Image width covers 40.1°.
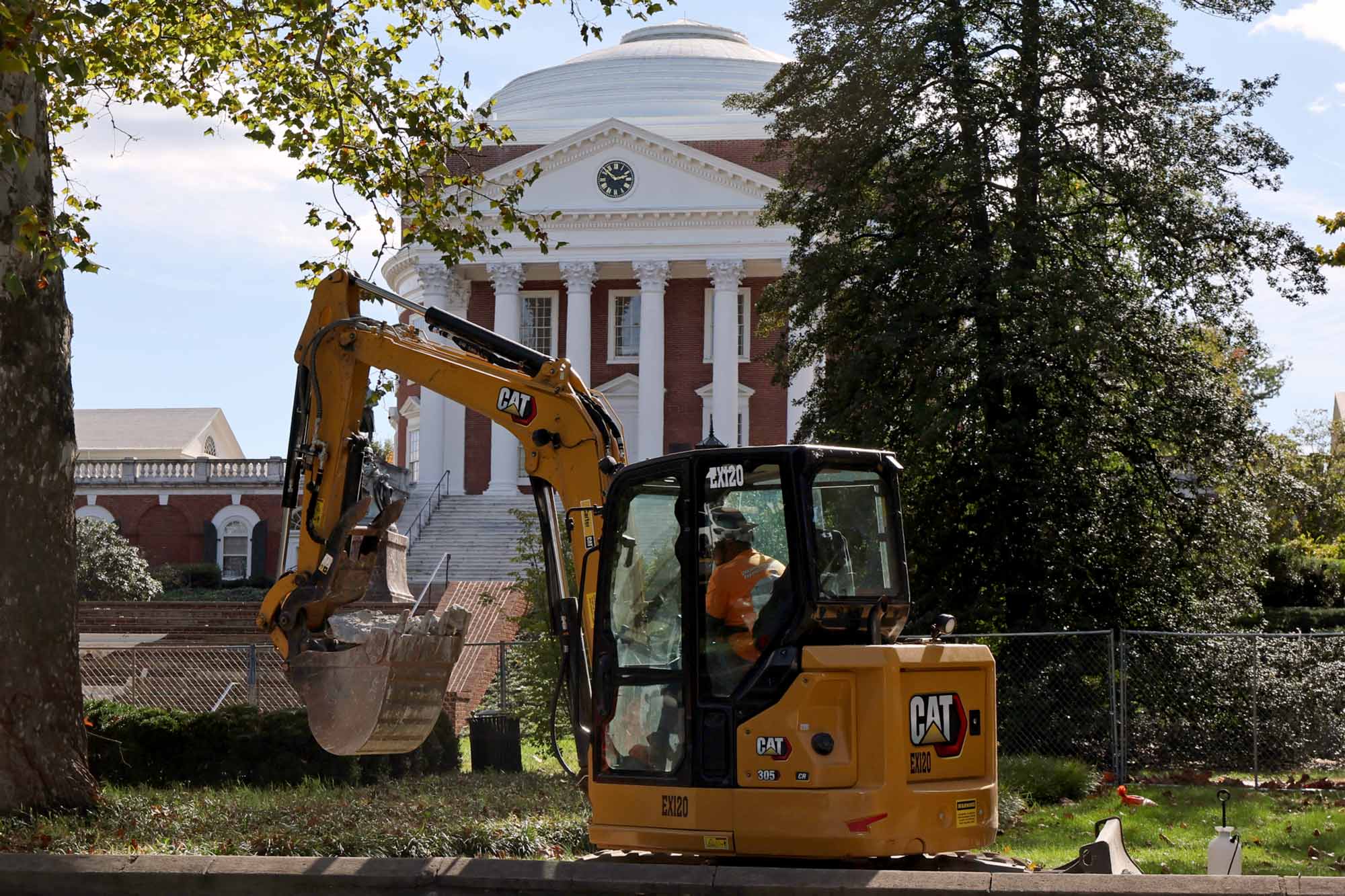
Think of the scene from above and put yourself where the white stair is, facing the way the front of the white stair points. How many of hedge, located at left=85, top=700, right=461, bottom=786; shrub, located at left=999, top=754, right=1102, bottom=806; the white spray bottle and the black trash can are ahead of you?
4

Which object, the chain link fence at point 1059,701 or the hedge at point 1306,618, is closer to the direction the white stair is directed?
the chain link fence

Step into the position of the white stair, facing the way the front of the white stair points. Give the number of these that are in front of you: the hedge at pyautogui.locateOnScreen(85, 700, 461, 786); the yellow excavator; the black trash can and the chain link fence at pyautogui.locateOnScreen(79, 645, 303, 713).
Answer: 4

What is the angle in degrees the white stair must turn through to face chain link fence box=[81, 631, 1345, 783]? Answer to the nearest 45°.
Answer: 0° — it already faces it

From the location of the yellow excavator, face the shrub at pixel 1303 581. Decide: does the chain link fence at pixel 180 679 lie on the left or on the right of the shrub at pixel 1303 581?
left

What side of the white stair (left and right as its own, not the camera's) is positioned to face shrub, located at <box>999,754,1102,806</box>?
front

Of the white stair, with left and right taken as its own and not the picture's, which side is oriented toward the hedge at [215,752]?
front

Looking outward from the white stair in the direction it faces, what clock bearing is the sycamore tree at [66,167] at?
The sycamore tree is roughly at 12 o'clock from the white stair.

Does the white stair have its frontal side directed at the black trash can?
yes

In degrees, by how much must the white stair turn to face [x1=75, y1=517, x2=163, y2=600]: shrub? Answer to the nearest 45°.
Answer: approximately 90° to its right

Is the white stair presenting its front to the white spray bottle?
yes

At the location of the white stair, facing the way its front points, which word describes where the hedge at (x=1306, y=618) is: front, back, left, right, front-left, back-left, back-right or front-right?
front-left

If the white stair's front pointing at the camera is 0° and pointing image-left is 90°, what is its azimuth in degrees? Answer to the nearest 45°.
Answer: approximately 0°

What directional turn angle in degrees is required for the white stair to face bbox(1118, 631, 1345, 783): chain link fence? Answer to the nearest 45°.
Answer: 0° — it already faces it

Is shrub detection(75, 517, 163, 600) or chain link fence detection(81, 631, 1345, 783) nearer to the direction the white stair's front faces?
the chain link fence
